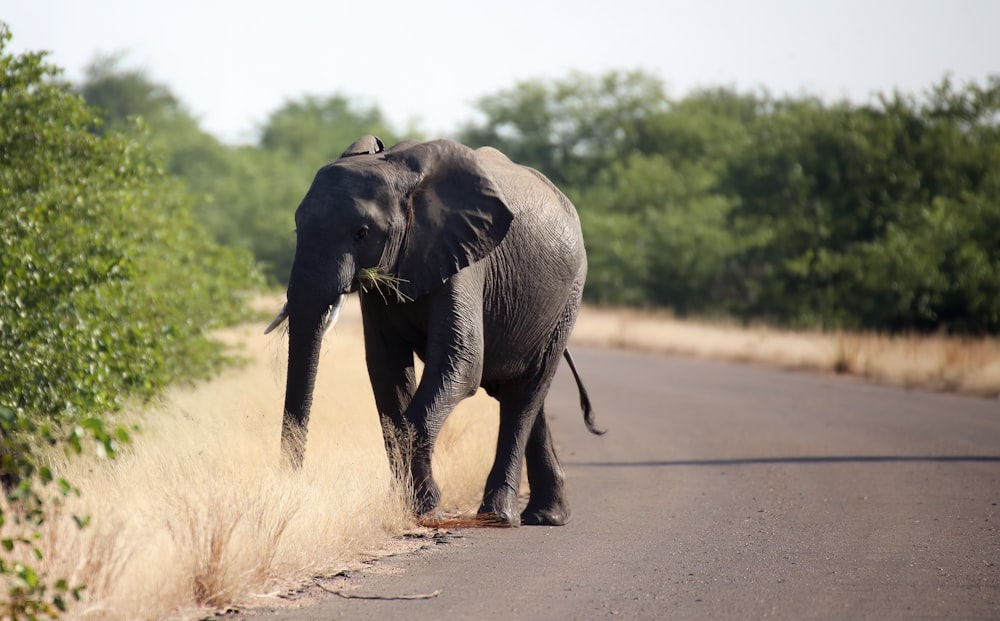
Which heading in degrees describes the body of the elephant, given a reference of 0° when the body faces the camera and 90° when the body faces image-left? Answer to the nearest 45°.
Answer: approximately 45°

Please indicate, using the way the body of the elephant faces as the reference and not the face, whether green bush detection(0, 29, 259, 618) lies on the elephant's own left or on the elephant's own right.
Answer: on the elephant's own right
